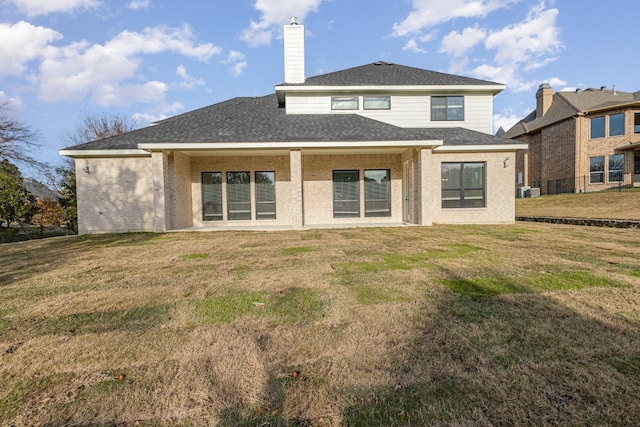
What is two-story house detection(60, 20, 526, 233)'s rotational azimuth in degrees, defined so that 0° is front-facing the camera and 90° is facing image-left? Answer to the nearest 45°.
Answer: approximately 180°

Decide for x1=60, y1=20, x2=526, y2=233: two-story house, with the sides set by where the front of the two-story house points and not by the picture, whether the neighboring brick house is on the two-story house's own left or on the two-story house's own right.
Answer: on the two-story house's own right

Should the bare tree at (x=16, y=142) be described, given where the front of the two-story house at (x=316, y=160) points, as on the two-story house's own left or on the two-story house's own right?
on the two-story house's own left

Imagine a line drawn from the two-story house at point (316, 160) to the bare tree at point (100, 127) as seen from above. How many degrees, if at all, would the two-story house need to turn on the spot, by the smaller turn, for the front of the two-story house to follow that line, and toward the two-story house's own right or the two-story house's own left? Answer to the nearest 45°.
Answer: approximately 45° to the two-story house's own left
